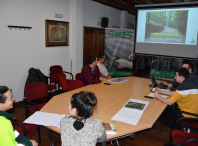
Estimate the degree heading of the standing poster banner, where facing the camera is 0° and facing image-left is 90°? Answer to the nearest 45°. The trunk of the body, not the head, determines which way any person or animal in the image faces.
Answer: approximately 0°

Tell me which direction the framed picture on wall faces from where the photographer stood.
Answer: facing the viewer and to the right of the viewer

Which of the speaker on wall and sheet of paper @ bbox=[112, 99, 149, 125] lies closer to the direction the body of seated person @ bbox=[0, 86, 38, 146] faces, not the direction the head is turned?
the sheet of paper

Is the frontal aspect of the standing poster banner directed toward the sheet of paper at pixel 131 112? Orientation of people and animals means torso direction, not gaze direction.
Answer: yes

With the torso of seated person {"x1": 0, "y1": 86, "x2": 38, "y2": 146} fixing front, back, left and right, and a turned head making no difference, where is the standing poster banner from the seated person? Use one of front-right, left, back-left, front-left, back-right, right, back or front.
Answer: front-left

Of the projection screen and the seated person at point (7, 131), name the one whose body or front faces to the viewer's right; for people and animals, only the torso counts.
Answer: the seated person

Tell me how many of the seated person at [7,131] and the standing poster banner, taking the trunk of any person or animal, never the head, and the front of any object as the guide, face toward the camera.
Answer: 1

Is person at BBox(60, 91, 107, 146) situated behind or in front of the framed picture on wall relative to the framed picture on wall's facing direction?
in front

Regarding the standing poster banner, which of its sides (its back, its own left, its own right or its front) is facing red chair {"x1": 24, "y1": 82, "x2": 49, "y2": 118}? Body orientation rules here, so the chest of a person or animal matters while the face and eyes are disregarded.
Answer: front

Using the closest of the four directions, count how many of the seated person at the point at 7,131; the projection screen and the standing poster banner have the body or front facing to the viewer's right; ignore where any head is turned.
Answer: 1

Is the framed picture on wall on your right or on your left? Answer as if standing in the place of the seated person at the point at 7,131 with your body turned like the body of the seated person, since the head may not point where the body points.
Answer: on your left

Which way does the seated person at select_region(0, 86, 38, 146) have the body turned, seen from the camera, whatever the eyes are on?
to the viewer's right
